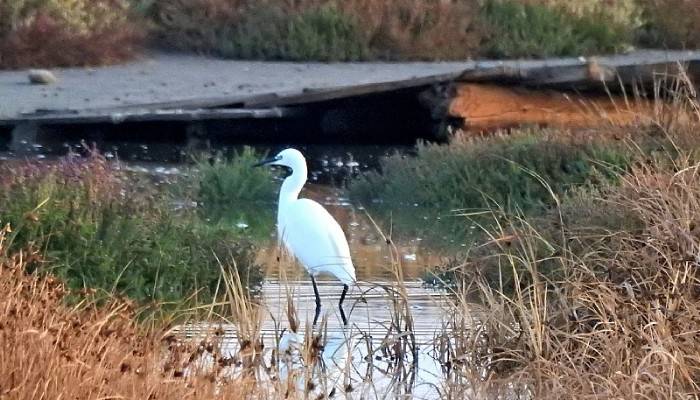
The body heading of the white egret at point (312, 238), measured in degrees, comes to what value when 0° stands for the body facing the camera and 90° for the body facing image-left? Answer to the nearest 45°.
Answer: approximately 90°
